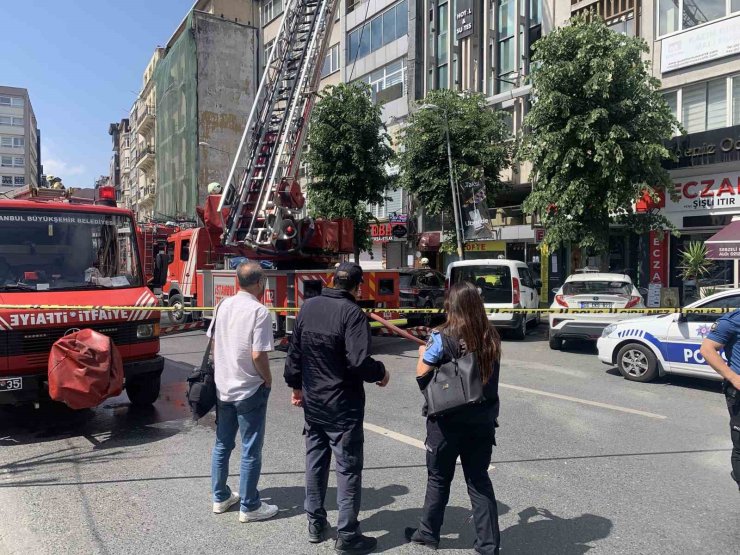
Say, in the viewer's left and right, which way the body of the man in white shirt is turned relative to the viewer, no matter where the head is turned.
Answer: facing away from the viewer and to the right of the viewer

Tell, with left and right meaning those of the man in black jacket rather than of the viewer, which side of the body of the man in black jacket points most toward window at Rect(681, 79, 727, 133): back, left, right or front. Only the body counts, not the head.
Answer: front

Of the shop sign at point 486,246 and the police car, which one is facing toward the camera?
the shop sign

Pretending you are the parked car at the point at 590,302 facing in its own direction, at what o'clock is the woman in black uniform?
The woman in black uniform is roughly at 6 o'clock from the parked car.

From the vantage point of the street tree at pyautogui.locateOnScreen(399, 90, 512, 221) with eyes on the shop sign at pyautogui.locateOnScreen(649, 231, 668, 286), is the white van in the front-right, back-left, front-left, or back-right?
front-right

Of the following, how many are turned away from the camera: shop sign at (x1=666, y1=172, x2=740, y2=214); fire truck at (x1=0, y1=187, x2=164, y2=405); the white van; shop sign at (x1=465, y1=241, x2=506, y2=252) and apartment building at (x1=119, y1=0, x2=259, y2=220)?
1

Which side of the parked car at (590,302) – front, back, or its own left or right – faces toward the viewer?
back

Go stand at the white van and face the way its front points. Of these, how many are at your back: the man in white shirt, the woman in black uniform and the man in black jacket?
3

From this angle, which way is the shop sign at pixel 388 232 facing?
toward the camera

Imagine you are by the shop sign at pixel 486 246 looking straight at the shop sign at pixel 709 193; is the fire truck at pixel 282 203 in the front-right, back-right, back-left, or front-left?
front-right

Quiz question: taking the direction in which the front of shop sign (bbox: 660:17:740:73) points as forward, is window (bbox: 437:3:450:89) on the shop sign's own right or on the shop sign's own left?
on the shop sign's own right

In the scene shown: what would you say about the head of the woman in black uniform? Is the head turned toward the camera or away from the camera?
away from the camera

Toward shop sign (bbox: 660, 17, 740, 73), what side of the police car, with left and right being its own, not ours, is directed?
right

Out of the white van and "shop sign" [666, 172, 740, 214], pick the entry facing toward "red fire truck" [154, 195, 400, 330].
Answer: the shop sign

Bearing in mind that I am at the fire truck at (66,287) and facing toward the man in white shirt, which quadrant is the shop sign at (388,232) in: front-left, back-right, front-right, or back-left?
back-left
